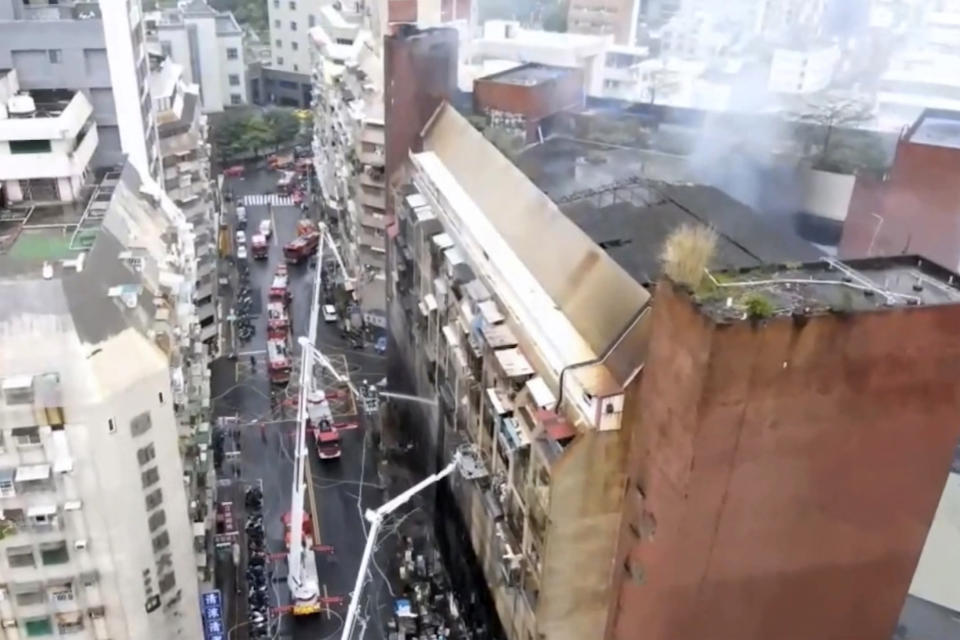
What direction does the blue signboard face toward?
toward the camera

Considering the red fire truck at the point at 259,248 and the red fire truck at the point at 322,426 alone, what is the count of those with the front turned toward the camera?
2

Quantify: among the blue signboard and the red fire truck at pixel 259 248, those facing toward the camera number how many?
2

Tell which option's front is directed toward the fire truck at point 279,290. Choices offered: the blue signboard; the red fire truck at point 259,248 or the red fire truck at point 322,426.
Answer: the red fire truck at point 259,248

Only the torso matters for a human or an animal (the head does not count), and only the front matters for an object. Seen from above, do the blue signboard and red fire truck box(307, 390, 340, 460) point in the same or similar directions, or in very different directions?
same or similar directions

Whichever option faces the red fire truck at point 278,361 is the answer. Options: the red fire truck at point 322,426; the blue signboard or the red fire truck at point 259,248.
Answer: the red fire truck at point 259,248

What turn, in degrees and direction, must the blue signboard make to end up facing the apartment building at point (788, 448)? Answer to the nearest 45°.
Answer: approximately 45° to its left

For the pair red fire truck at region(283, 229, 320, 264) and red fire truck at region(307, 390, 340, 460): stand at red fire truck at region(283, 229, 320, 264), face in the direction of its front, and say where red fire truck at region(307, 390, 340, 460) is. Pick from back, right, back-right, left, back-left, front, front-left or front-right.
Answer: front-left

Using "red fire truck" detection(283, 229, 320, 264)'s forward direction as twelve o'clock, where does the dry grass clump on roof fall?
The dry grass clump on roof is roughly at 10 o'clock from the red fire truck.
